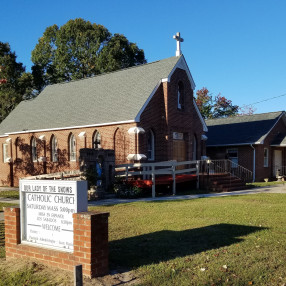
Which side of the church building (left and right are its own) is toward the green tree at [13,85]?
back

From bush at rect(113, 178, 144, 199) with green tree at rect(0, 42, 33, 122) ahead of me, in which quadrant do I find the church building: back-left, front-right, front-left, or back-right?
front-right

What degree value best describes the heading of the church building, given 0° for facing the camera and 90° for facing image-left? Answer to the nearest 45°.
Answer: approximately 315°

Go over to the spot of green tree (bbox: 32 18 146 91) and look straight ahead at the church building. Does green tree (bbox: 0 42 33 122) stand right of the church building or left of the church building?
right

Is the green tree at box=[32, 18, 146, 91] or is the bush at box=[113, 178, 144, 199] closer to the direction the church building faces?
the bush

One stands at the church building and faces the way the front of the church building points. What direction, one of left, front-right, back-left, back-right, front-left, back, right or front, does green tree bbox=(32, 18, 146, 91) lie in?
back-left

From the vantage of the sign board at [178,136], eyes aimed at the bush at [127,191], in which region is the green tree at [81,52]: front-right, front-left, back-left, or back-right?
back-right

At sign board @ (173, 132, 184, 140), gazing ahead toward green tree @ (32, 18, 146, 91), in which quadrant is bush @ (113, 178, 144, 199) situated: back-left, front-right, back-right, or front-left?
back-left

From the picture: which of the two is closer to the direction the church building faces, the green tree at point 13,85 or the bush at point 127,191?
the bush

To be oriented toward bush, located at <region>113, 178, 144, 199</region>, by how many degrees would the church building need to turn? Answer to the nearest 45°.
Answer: approximately 45° to its right
